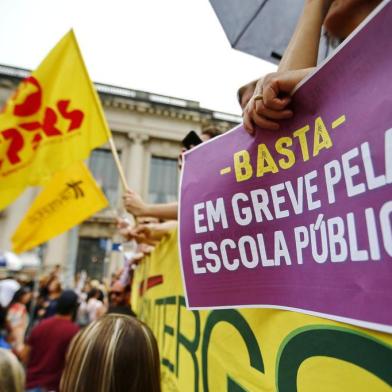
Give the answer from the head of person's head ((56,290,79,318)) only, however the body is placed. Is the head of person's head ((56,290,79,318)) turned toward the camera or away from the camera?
away from the camera

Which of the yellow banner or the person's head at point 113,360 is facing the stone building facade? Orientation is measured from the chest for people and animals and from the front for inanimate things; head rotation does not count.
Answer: the person's head

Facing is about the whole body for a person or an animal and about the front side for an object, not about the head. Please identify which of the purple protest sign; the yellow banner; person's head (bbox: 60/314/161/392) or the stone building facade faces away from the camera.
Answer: the person's head

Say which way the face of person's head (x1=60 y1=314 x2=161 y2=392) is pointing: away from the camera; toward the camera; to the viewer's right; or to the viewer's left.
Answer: away from the camera

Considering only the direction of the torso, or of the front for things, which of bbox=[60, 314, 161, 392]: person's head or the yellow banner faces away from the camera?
the person's head

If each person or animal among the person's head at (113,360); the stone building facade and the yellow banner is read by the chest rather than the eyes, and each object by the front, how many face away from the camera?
1

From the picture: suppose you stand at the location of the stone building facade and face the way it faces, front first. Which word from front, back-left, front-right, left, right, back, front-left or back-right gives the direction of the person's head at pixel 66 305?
front-right

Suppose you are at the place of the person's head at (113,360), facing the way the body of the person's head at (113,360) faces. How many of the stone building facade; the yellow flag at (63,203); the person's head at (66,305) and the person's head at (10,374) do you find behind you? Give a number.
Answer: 0

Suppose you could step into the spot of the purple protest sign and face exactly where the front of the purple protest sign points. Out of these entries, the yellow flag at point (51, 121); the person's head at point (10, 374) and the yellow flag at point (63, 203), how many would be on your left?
0

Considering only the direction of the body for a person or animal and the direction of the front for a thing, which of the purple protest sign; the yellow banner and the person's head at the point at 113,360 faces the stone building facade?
the person's head

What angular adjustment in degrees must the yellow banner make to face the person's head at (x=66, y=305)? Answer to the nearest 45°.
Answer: approximately 90° to its right

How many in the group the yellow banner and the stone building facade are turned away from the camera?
0

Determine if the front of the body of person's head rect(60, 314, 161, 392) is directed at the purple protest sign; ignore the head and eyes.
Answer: no

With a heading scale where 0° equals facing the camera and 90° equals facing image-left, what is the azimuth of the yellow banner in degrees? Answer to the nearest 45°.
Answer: approximately 45°

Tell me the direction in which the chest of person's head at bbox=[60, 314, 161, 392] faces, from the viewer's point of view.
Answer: away from the camera

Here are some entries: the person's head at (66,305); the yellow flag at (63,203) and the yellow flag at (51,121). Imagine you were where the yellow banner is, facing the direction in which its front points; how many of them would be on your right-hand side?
3

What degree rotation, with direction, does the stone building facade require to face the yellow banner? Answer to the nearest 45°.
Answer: approximately 45° to its right

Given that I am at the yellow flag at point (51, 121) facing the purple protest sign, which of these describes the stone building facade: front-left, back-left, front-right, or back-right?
back-left

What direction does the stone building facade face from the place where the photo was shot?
facing the viewer and to the right of the viewer

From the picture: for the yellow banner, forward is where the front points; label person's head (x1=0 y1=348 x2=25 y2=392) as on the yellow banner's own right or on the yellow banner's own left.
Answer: on the yellow banner's own right

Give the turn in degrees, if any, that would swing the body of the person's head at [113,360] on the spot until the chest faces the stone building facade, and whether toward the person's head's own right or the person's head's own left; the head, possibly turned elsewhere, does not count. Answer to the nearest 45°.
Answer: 0° — they already face it
